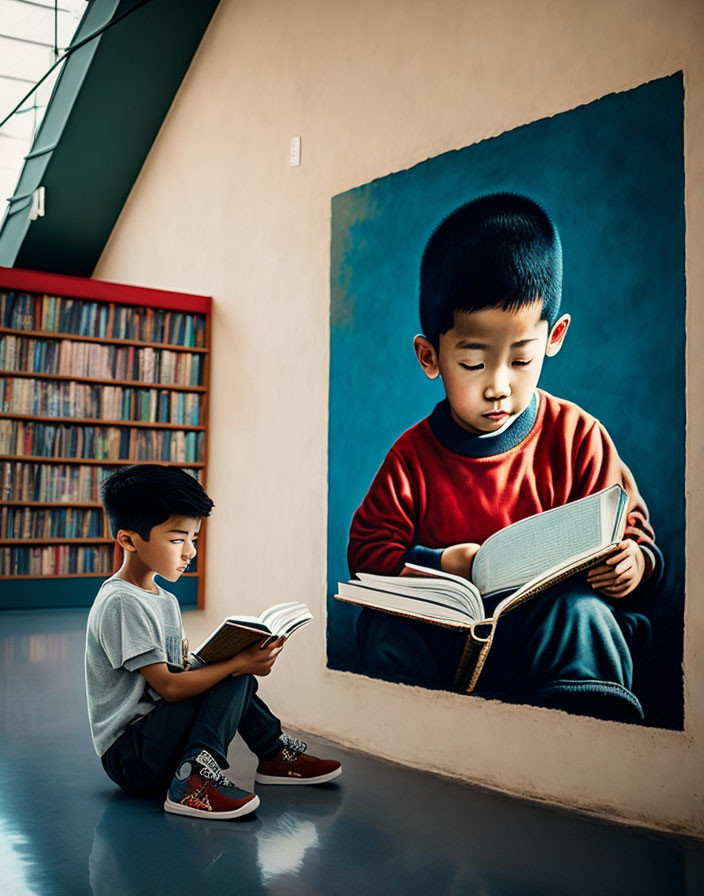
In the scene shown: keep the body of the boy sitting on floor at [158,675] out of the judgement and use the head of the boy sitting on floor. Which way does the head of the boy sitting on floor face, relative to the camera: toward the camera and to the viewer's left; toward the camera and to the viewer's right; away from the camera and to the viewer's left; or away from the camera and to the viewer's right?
toward the camera and to the viewer's right

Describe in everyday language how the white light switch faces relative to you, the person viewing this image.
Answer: facing the viewer and to the left of the viewer
